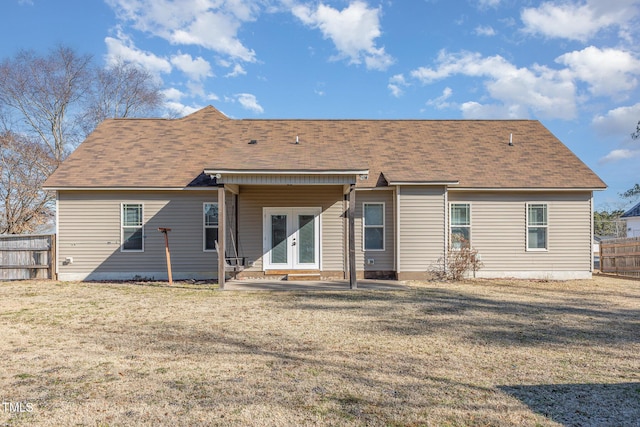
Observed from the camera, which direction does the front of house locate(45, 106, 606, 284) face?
facing away from the viewer

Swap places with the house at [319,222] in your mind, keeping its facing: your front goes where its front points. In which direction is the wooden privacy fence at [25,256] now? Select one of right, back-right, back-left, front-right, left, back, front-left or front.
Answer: left

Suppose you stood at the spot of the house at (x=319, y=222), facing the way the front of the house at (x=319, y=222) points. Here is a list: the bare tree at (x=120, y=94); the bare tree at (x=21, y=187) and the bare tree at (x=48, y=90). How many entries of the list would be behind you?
0

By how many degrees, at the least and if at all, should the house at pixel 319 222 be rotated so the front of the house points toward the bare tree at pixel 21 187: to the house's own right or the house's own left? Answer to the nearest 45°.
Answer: approximately 45° to the house's own left

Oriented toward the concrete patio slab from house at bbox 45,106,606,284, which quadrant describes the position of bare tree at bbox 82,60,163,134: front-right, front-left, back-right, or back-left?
back-right

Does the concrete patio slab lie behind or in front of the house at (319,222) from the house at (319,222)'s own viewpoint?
behind

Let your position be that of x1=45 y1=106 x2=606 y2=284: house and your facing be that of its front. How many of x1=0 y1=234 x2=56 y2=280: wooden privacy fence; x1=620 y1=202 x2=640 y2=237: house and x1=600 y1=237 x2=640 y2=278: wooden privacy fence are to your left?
1

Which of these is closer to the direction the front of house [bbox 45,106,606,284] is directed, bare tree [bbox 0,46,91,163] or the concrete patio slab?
the bare tree
